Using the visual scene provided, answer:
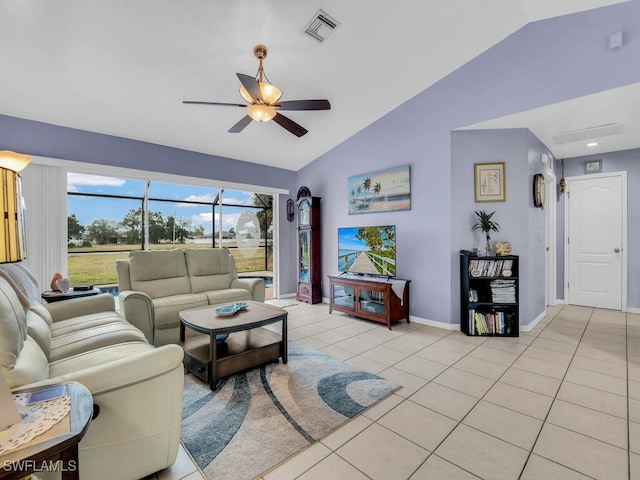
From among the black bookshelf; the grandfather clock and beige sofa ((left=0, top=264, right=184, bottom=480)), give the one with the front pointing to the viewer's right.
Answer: the beige sofa

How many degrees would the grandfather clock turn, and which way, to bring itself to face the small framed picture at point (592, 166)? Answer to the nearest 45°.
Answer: approximately 135° to its left

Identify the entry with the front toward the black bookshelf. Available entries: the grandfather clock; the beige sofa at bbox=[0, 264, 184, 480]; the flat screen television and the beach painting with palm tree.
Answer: the beige sofa

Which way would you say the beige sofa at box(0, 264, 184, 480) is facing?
to the viewer's right

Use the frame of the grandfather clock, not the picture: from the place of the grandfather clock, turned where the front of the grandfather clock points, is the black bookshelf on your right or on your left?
on your left

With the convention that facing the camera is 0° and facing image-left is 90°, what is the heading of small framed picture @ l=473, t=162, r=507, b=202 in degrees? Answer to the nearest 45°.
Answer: approximately 0°

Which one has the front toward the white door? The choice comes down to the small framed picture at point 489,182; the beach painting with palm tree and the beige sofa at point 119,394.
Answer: the beige sofa

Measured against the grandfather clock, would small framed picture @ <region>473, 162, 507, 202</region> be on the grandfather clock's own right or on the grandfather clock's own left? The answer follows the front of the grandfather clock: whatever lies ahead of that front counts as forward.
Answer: on the grandfather clock's own left

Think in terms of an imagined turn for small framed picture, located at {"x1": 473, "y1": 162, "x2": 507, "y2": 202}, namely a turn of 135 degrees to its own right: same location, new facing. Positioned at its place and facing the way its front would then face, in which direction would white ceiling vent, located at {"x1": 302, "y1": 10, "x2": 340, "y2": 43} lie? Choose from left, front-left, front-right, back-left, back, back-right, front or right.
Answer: left

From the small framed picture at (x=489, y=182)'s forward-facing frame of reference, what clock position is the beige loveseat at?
The beige loveseat is roughly at 2 o'clock from the small framed picture.

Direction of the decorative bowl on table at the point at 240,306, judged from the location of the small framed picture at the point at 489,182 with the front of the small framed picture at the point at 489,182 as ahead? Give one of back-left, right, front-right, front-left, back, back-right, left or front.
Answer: front-right

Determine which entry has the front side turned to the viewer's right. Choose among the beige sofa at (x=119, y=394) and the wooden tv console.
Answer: the beige sofa

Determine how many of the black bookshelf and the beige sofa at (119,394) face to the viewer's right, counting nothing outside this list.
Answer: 1

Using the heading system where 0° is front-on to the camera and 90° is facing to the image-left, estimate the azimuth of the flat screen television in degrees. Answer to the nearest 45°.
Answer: approximately 45°

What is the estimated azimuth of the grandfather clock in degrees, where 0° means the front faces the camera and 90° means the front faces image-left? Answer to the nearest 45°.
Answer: approximately 45°
